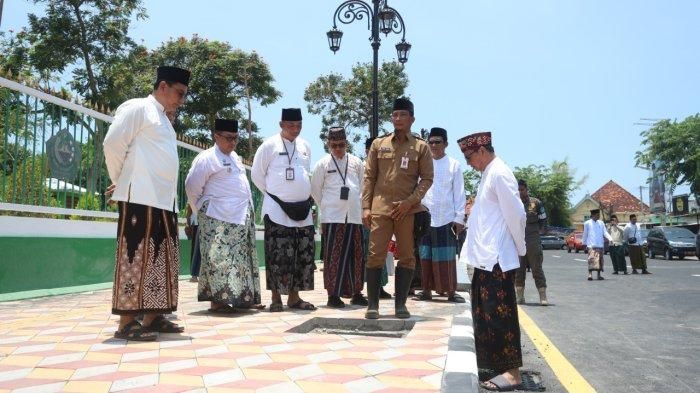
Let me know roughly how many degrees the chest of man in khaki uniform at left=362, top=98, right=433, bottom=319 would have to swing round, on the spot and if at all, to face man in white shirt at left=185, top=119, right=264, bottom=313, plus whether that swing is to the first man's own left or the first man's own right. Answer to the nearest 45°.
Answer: approximately 90° to the first man's own right

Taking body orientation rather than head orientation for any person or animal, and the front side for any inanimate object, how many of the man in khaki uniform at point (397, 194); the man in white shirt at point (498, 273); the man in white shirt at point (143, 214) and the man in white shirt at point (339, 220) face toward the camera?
2

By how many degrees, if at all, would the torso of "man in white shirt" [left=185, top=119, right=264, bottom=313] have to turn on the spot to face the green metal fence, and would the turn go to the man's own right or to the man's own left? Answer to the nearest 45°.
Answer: approximately 180°

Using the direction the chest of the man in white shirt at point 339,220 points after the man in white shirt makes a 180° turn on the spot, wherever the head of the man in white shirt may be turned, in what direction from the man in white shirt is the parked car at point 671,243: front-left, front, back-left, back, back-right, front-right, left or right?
front-right

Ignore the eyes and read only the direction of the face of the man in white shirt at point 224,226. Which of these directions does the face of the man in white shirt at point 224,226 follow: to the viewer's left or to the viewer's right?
to the viewer's right

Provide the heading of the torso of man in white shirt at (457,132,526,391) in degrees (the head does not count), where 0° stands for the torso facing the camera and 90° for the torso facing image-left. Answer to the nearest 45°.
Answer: approximately 90°

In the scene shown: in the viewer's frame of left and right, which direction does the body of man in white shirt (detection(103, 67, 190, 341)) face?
facing to the right of the viewer

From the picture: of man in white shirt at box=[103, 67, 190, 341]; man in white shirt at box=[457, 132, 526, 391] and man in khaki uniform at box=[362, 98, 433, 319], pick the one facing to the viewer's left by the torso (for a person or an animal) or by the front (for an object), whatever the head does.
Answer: man in white shirt at box=[457, 132, 526, 391]

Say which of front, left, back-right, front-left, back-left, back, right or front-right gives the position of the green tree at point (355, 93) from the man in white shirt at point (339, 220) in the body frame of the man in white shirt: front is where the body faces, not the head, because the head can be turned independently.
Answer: back

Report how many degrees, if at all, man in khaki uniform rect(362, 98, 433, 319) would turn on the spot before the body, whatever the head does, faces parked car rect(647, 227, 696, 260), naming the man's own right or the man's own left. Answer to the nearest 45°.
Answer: approximately 135° to the man's own left
